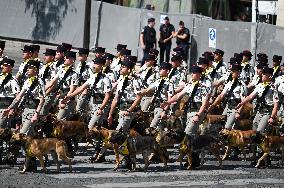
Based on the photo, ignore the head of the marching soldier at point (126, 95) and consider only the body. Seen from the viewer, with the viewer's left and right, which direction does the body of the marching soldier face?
facing the viewer and to the left of the viewer

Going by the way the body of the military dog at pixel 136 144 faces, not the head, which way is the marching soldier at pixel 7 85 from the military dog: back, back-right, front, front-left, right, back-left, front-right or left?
front

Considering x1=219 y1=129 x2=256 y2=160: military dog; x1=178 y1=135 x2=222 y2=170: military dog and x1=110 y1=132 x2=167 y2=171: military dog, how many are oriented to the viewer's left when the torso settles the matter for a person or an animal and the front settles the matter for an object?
3

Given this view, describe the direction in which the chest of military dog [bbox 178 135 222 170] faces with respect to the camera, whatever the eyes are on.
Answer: to the viewer's left

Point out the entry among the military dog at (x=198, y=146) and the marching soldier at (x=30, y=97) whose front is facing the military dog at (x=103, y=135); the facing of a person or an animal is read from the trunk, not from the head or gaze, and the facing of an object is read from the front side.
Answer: the military dog at (x=198, y=146)

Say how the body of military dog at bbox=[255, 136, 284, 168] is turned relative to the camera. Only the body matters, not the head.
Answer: to the viewer's left

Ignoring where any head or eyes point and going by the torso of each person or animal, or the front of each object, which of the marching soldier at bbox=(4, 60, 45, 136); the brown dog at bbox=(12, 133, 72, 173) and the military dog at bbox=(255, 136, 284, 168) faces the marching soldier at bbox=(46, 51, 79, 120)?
the military dog

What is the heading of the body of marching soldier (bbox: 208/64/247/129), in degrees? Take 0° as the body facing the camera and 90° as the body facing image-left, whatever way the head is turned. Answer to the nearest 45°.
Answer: approximately 45°

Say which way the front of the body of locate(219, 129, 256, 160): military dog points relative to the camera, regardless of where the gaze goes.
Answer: to the viewer's left

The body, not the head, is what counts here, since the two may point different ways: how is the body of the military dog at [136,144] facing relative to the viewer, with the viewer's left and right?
facing to the left of the viewer
